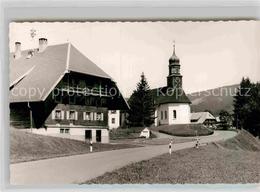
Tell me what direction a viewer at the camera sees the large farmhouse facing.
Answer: facing the viewer and to the right of the viewer

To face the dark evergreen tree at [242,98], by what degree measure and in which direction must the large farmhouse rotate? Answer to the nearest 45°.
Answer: approximately 45° to its left

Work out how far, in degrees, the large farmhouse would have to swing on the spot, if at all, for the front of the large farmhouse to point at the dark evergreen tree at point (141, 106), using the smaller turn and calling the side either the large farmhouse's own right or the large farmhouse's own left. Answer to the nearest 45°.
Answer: approximately 45° to the large farmhouse's own left

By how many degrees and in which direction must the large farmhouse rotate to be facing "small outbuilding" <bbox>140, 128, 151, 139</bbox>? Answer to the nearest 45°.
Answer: approximately 45° to its left

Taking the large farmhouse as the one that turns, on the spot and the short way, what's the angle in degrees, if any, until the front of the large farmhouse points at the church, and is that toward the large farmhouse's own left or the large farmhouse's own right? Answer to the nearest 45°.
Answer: approximately 45° to the large farmhouse's own left

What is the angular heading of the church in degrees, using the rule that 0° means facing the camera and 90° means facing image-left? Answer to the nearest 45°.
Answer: approximately 135°
